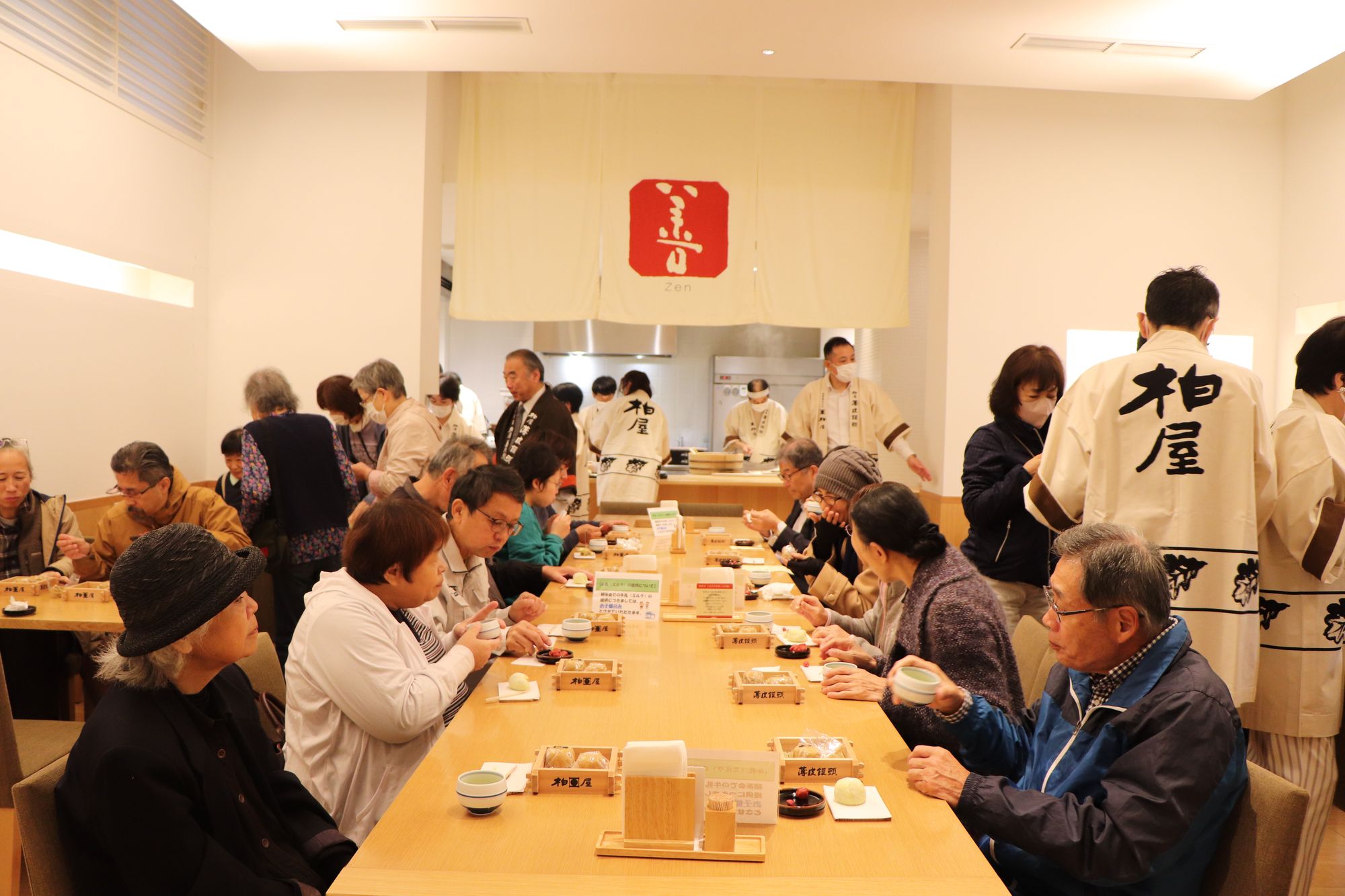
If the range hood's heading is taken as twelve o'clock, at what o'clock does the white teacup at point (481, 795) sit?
The white teacup is roughly at 12 o'clock from the range hood.

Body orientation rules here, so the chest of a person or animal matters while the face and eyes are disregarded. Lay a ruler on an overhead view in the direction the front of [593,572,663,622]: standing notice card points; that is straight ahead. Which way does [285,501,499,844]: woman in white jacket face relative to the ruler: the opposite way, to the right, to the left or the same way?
to the left

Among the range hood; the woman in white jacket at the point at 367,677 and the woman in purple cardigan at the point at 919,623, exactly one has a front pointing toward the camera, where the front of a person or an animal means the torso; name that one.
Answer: the range hood

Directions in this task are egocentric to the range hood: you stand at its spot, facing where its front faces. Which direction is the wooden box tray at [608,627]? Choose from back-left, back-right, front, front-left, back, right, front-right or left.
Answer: front

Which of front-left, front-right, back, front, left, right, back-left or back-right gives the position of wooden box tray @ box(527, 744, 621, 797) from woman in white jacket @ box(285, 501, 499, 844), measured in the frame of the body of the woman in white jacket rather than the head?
front-right

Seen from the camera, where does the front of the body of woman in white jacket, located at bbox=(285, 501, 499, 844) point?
to the viewer's right

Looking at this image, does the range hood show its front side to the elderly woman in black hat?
yes

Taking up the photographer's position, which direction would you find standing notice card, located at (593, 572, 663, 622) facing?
facing the viewer

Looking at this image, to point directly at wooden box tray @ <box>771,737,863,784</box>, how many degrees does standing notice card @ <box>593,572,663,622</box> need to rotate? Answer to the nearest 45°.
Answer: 0° — it already faces it

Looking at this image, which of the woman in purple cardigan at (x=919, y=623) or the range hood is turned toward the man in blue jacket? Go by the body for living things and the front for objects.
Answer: the range hood

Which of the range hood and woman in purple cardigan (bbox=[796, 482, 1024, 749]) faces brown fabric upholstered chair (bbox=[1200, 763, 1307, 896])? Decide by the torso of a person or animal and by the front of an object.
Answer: the range hood

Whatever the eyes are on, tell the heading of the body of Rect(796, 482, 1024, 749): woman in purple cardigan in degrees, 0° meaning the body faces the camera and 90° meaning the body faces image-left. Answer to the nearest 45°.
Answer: approximately 90°
